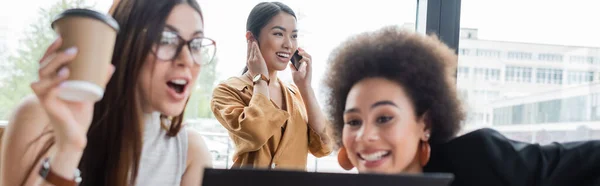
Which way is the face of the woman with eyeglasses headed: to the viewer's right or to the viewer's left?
to the viewer's right

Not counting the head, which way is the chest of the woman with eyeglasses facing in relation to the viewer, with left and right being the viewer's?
facing the viewer and to the right of the viewer
